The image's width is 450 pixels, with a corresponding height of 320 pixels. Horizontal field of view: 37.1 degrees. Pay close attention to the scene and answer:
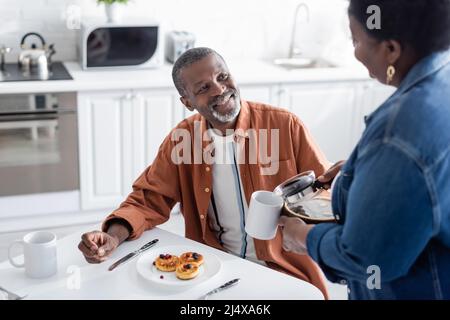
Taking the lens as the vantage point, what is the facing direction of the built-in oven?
facing the viewer

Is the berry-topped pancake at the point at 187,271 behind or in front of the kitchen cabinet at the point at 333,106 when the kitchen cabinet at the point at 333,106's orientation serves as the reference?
in front

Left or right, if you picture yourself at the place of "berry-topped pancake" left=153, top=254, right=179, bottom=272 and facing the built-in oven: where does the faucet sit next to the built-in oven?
right

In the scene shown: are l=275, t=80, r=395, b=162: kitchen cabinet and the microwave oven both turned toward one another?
no

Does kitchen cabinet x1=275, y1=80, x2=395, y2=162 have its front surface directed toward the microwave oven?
no

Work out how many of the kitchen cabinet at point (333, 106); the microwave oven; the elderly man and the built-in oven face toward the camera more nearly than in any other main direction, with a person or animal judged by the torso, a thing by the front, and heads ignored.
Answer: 4

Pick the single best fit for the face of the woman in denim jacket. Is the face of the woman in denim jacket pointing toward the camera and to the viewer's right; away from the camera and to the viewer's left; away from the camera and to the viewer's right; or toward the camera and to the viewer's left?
away from the camera and to the viewer's left

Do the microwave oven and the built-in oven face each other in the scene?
no

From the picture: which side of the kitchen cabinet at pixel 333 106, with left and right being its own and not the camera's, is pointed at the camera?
front

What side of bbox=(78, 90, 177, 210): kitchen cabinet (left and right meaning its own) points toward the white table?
front

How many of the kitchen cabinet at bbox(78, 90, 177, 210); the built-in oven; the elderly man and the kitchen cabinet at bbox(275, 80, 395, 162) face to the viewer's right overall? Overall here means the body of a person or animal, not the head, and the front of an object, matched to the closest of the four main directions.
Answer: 0

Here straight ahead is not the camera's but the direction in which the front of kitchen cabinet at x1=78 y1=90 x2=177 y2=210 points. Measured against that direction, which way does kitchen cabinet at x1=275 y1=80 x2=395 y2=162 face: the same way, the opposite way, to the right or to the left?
the same way
